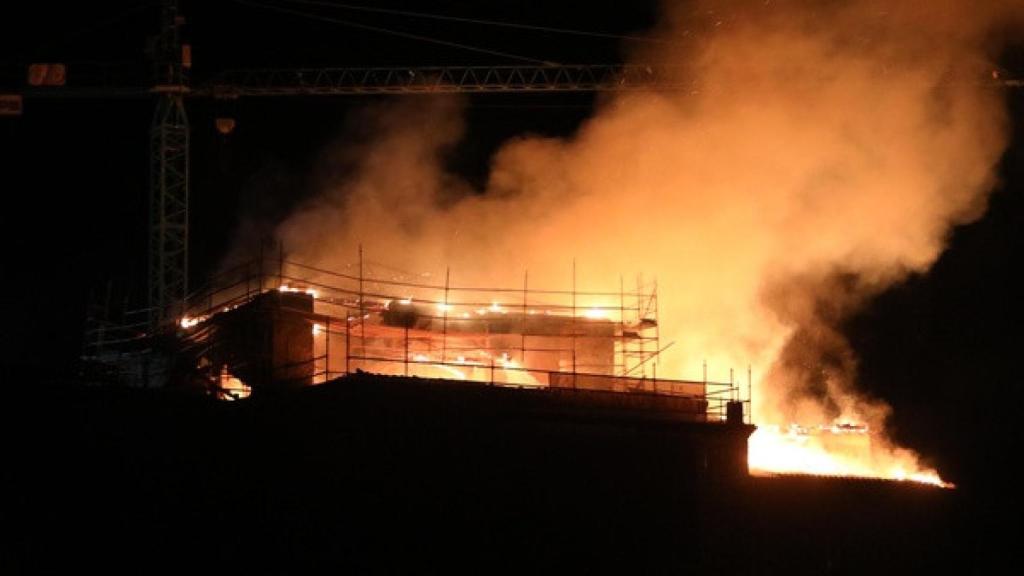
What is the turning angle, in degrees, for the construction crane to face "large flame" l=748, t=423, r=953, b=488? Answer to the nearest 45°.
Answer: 0° — it already faces it

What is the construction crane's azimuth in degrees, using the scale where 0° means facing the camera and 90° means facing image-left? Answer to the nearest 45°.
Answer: approximately 270°

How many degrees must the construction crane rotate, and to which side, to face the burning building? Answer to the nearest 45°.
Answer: approximately 45° to its right
